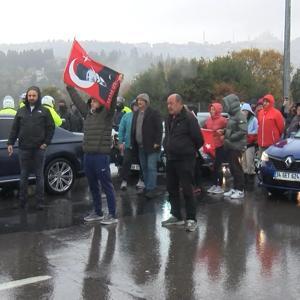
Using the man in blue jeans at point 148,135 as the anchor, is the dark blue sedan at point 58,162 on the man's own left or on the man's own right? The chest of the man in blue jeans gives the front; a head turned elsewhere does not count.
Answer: on the man's own right

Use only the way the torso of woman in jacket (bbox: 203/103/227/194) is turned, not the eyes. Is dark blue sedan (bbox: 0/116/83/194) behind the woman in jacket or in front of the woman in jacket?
in front

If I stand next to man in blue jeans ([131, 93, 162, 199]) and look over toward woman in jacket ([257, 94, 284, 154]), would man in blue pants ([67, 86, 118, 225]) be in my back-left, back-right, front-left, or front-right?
back-right

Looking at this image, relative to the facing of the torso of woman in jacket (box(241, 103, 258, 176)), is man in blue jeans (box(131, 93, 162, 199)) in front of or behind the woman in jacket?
in front

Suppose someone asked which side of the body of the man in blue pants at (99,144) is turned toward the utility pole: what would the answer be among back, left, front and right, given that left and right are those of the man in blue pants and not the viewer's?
back

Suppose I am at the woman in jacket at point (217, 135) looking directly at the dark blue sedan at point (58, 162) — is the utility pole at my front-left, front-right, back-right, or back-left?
back-right

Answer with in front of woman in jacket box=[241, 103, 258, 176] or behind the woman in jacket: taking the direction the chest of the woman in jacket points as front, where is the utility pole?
behind
